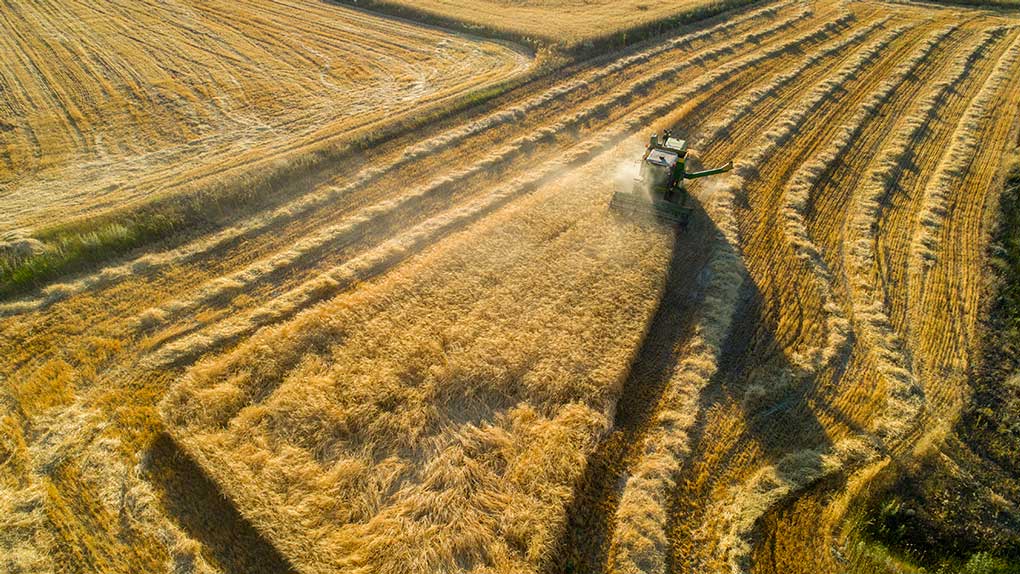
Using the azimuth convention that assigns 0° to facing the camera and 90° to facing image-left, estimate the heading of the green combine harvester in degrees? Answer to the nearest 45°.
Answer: approximately 0°
